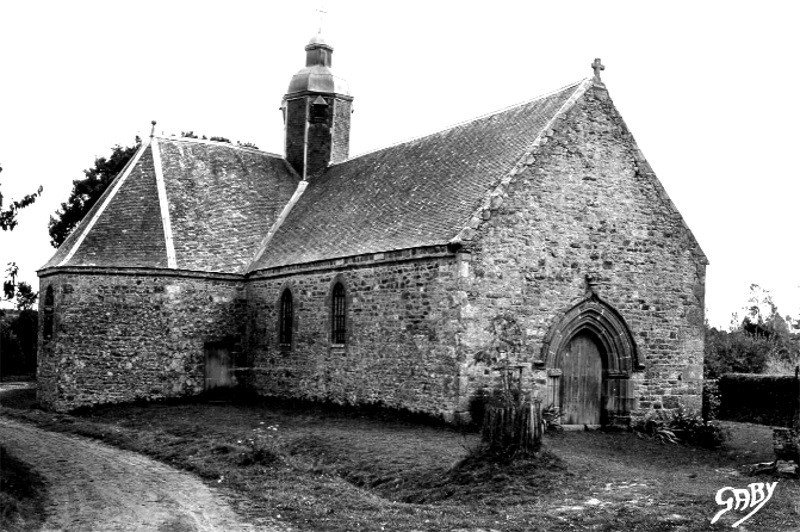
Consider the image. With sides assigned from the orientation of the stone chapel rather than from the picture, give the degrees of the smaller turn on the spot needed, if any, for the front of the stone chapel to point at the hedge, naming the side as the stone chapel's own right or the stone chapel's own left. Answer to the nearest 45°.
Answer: approximately 90° to the stone chapel's own left

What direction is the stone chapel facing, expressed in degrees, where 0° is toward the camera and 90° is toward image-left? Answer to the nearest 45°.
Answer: approximately 315°

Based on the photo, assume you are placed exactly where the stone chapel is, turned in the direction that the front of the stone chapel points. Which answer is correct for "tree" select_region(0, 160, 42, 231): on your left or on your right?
on your right

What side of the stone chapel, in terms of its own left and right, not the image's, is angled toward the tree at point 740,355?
left
